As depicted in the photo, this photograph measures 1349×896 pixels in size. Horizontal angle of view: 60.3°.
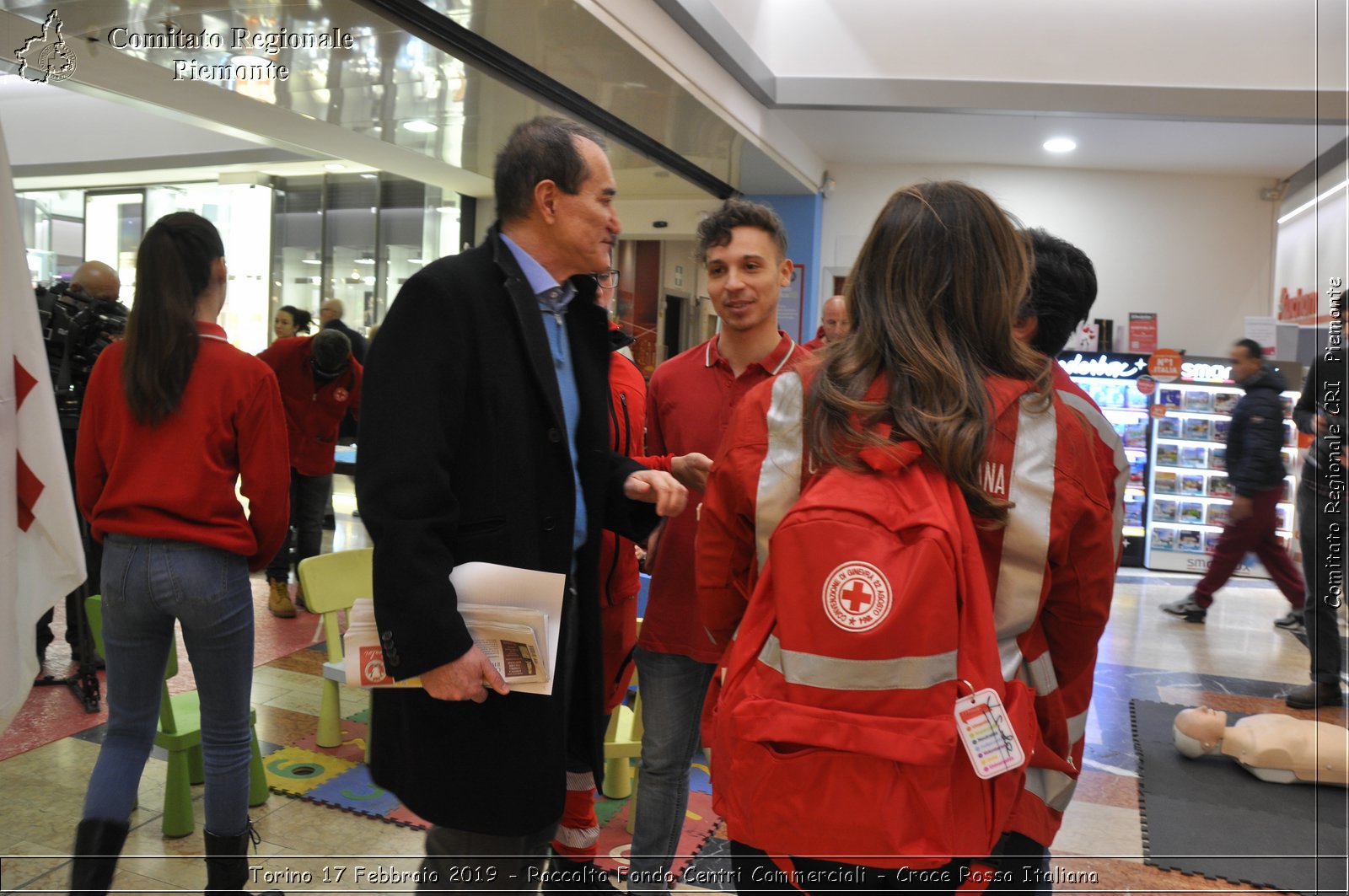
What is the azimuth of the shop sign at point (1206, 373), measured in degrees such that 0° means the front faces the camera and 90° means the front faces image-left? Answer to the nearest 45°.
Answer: approximately 0°

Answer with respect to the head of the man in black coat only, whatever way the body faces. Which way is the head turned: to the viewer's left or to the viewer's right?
to the viewer's right

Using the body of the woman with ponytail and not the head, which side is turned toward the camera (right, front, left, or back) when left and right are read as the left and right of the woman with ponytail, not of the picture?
back

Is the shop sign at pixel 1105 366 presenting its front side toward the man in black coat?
yes

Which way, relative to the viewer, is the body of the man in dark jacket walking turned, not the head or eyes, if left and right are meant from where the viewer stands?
facing to the left of the viewer

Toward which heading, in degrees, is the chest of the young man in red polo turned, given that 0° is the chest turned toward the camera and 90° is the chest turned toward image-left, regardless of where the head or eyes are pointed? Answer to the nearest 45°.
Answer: approximately 0°

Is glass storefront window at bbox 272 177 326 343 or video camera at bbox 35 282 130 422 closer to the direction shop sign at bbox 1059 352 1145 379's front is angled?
the video camera

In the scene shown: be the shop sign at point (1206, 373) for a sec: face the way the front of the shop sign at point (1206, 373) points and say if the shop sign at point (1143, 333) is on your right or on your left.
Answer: on your right
